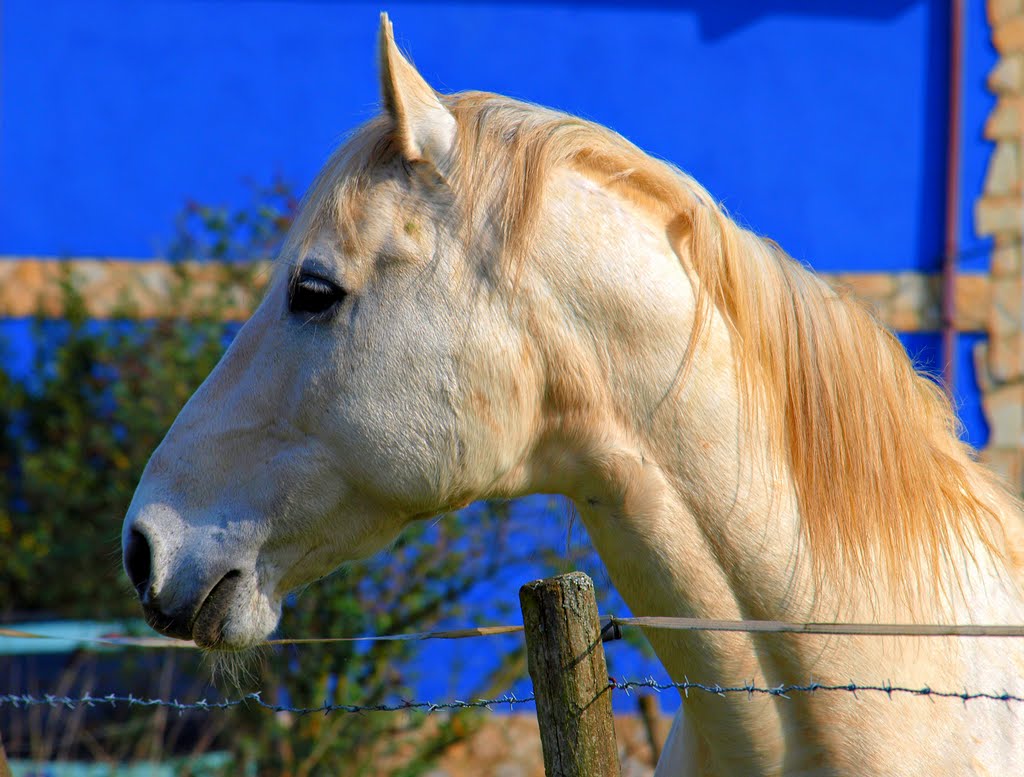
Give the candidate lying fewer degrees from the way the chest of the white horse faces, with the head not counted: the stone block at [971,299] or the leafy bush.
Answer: the leafy bush

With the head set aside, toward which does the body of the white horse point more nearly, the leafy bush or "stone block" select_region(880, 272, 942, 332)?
the leafy bush

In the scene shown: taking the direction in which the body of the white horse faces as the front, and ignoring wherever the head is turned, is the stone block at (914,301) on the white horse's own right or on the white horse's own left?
on the white horse's own right

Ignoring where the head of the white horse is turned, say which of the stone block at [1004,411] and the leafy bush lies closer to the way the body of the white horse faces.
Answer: the leafy bush

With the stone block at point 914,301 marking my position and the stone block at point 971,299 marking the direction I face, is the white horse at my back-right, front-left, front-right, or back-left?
back-right

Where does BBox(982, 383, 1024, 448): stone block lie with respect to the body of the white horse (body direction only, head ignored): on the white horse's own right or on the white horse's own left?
on the white horse's own right

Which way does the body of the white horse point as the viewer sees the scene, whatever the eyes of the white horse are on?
to the viewer's left
